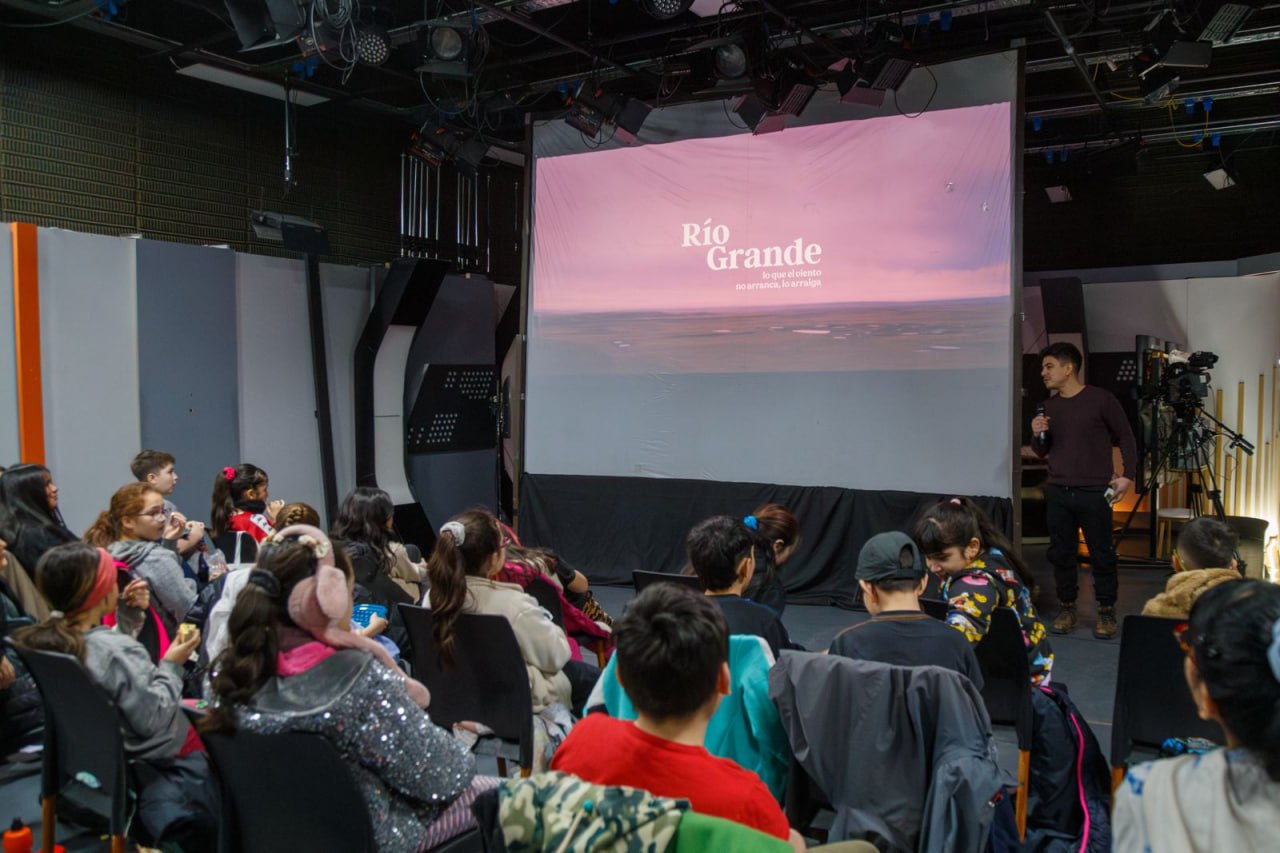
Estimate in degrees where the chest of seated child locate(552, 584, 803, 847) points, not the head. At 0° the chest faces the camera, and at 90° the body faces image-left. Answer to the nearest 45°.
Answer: approximately 180°

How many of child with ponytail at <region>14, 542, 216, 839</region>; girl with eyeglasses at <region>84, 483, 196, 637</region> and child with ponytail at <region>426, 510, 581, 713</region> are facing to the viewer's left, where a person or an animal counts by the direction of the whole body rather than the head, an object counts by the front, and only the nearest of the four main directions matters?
0

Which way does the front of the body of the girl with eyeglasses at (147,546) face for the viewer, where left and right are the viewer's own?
facing to the right of the viewer

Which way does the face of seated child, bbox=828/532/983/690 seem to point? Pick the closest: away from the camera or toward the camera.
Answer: away from the camera

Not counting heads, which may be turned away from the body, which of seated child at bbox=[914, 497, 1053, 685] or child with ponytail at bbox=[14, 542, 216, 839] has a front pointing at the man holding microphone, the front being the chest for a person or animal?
the child with ponytail

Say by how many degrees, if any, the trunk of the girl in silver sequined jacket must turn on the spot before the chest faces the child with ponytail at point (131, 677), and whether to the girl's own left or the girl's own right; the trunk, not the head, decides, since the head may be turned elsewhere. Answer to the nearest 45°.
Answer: approximately 90° to the girl's own left

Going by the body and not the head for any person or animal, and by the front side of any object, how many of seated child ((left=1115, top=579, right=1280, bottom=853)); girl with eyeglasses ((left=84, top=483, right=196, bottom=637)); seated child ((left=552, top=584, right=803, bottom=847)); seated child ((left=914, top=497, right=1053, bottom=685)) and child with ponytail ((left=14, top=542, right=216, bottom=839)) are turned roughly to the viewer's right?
2

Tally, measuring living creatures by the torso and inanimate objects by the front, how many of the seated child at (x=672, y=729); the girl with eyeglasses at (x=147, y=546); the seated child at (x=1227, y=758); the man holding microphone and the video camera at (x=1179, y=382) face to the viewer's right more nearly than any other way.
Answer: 1

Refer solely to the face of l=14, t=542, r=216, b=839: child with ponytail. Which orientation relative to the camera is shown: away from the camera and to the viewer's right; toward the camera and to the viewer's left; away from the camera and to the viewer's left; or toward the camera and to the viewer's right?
away from the camera and to the viewer's right

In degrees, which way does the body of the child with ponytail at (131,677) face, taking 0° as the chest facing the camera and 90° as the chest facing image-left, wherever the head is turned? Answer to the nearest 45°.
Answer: approximately 270°

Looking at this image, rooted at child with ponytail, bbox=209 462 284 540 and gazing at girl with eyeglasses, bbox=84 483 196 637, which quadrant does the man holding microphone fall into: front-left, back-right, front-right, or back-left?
back-left
